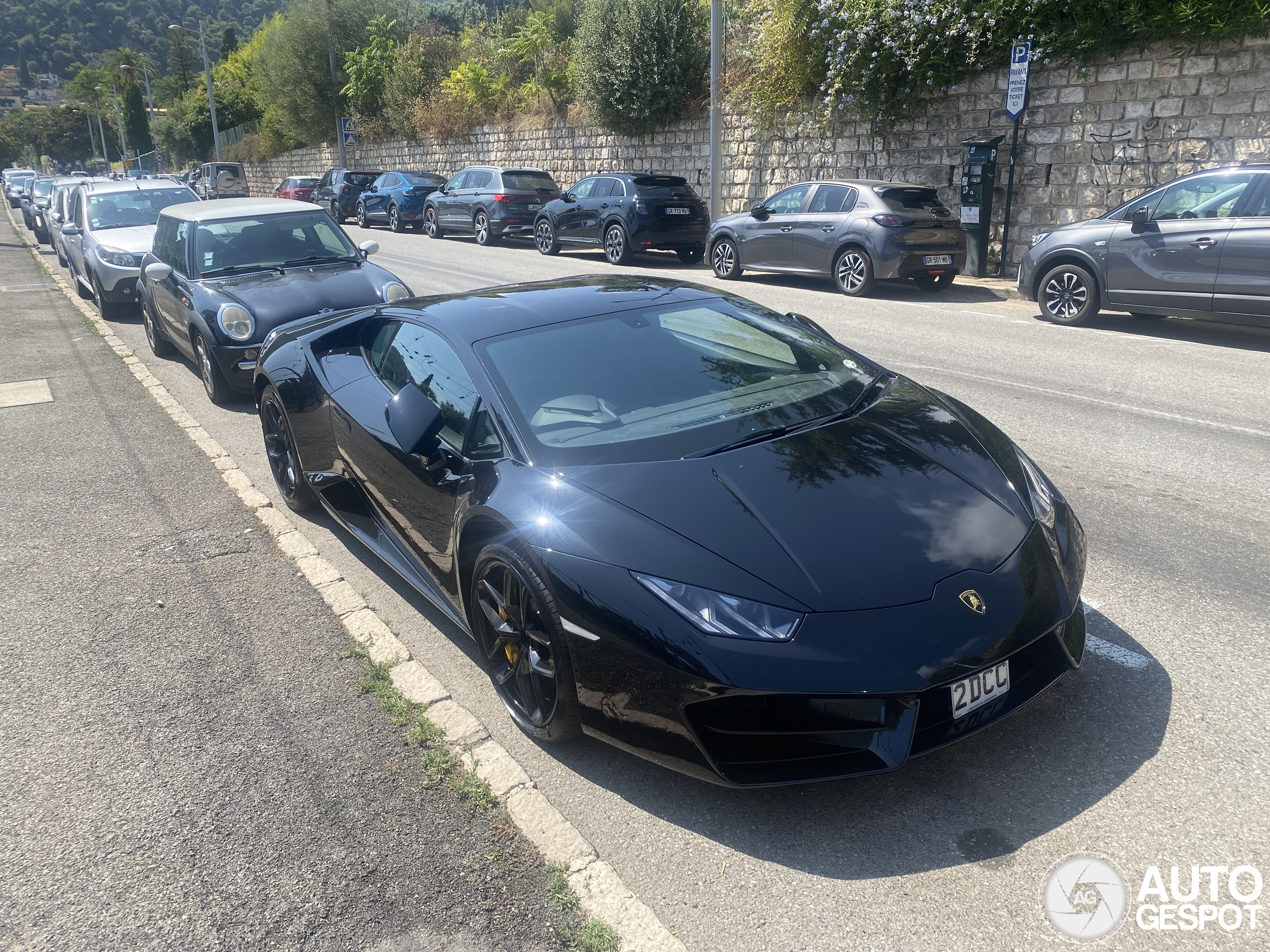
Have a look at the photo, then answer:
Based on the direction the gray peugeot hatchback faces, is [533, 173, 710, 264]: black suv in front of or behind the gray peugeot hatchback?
in front

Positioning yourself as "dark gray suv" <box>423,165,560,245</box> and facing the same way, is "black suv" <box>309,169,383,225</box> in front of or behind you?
in front

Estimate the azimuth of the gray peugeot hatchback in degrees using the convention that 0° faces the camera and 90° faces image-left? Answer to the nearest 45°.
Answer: approximately 135°

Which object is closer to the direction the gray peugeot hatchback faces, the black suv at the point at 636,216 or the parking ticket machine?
the black suv

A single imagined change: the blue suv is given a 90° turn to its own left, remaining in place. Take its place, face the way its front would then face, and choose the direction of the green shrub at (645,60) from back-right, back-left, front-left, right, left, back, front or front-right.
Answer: left

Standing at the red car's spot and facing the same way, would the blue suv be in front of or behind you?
behind

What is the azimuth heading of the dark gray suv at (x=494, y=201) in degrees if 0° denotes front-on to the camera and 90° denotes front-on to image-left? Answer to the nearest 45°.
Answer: approximately 135°

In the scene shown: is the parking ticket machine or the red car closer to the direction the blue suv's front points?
the red car

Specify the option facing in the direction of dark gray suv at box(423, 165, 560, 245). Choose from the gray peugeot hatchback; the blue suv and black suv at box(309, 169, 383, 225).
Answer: the gray peugeot hatchback

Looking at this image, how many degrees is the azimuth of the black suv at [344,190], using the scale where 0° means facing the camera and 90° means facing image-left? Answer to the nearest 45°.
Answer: approximately 135°

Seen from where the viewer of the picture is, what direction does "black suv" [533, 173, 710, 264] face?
facing away from the viewer and to the left of the viewer

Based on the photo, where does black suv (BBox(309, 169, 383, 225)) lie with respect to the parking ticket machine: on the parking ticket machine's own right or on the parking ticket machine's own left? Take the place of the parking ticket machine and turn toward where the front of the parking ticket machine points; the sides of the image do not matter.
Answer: on the parking ticket machine's own right

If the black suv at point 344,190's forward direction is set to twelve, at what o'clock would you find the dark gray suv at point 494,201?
the dark gray suv at point 494,201 is roughly at 7 o'clock from the black suv at point 344,190.

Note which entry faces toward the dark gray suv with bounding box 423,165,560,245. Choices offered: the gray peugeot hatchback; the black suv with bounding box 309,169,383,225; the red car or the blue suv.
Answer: the gray peugeot hatchback

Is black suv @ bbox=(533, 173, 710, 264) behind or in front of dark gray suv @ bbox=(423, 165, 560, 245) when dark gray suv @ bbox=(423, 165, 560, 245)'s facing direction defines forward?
behind

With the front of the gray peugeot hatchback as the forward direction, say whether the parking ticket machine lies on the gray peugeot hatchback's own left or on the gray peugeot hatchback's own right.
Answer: on the gray peugeot hatchback's own right

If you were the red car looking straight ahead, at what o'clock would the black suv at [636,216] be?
The black suv is roughly at 7 o'clock from the red car.
